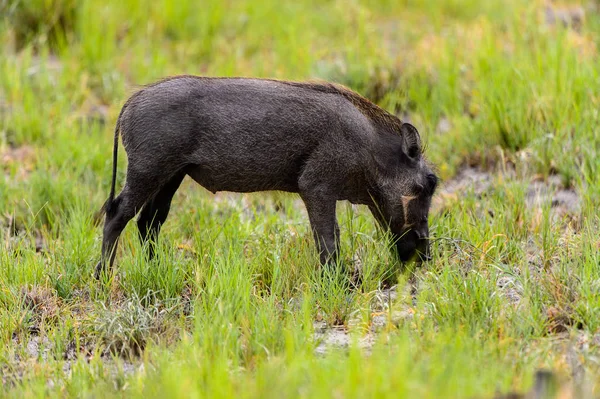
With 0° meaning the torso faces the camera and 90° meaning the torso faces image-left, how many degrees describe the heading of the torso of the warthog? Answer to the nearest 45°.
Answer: approximately 270°
